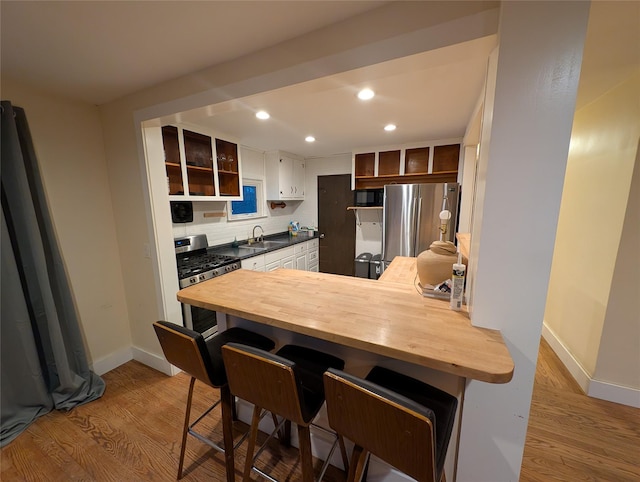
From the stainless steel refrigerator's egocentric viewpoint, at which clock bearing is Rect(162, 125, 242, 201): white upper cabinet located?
The white upper cabinet is roughly at 2 o'clock from the stainless steel refrigerator.

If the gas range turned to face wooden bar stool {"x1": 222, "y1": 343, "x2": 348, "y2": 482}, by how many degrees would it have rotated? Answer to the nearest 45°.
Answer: approximately 45° to its right

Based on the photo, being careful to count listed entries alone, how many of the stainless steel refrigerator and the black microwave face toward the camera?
2

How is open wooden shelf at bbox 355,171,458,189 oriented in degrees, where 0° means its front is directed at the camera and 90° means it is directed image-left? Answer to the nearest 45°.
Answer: approximately 0°

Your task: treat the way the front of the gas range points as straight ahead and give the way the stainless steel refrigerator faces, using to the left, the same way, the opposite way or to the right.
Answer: to the right

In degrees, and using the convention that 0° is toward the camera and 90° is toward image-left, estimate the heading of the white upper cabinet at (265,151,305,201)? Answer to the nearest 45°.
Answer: approximately 315°

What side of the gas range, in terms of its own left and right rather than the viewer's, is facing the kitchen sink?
left

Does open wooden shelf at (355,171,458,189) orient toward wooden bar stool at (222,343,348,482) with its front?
yes

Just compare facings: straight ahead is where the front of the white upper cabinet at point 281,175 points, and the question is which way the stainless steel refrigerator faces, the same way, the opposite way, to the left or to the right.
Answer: to the right

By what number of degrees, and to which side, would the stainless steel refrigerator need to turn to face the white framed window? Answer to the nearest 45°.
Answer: approximately 90° to its right

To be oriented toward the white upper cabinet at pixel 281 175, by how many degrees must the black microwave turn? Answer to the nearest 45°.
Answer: approximately 90° to its right

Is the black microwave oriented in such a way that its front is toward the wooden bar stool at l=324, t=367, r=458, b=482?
yes
